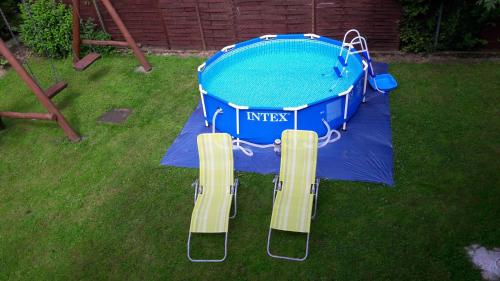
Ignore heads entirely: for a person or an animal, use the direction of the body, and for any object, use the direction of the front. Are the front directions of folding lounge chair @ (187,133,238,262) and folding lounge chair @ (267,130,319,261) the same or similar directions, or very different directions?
same or similar directions

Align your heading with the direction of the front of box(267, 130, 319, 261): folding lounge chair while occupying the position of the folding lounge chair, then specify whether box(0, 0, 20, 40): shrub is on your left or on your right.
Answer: on your right

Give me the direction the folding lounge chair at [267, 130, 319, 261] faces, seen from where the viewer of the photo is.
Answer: facing the viewer

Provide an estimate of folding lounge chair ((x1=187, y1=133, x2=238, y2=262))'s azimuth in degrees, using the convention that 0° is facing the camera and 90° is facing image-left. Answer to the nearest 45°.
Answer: approximately 0°

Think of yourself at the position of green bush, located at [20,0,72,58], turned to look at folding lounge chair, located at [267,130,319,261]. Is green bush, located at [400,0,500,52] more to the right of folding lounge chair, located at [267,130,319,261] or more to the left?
left

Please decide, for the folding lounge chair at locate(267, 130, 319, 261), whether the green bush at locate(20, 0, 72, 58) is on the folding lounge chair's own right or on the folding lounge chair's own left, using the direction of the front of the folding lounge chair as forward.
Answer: on the folding lounge chair's own right

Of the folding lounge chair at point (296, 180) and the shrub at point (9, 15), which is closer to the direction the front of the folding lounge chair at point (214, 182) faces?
the folding lounge chair

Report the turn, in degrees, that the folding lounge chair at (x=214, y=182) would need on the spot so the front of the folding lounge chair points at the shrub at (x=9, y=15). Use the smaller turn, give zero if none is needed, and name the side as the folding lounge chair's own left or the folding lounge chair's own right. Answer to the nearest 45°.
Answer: approximately 135° to the folding lounge chair's own right

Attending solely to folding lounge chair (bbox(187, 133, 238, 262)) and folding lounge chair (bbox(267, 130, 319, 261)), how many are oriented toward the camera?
2

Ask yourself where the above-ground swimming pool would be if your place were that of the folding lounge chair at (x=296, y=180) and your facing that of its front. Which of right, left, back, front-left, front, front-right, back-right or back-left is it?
back

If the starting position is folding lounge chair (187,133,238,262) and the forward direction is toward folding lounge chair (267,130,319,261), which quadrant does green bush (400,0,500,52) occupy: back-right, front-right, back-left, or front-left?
front-left

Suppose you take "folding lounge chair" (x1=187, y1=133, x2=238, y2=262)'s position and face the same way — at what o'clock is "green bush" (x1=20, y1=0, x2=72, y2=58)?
The green bush is roughly at 5 o'clock from the folding lounge chair.
